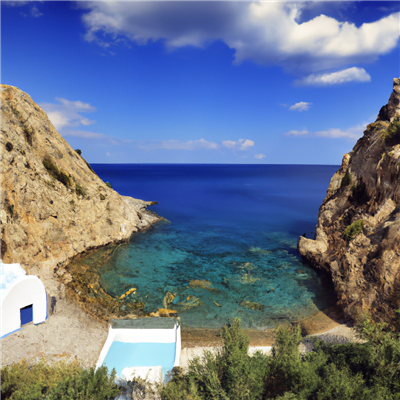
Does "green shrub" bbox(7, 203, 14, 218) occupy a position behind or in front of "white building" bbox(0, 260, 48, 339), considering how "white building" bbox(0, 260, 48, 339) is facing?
behind

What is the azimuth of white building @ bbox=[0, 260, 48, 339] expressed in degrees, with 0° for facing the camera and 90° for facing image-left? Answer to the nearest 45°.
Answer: approximately 315°

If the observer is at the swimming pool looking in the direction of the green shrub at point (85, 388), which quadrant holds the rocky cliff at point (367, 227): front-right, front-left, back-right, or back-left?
back-left
